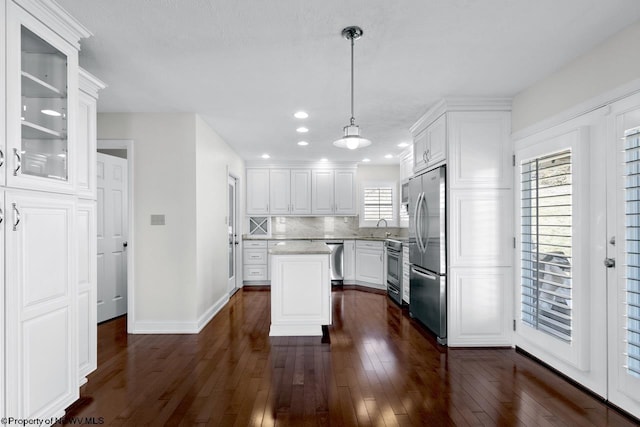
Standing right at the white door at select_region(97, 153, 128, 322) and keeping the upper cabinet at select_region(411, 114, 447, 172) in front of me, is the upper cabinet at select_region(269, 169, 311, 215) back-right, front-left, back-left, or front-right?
front-left

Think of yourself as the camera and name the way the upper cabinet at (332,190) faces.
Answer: facing the viewer

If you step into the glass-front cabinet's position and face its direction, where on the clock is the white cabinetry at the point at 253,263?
The white cabinetry is roughly at 9 o'clock from the glass-front cabinet.

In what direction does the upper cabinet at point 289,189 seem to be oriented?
toward the camera

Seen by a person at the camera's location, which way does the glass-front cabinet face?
facing the viewer and to the right of the viewer

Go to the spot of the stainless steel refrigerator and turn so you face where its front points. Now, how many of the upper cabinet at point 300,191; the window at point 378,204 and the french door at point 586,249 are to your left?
1

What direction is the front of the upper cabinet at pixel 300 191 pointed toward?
toward the camera

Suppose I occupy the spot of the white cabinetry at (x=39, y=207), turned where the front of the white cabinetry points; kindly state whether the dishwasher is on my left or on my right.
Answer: on my left

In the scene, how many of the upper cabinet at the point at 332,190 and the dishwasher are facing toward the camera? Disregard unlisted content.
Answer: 2

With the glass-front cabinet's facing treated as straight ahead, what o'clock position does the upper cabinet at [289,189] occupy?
The upper cabinet is roughly at 9 o'clock from the glass-front cabinet.

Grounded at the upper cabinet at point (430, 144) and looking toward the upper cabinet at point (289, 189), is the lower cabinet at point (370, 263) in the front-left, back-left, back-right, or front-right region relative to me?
front-right

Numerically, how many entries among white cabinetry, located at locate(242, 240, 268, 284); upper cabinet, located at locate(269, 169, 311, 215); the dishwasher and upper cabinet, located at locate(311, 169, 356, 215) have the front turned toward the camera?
4

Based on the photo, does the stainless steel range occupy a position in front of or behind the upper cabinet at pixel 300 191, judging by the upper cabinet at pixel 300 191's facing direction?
in front

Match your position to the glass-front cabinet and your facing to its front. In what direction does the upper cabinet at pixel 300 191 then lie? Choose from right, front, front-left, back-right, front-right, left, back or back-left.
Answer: left

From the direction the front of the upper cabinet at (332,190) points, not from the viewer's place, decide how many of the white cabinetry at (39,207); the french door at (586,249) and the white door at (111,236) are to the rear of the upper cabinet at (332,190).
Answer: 0

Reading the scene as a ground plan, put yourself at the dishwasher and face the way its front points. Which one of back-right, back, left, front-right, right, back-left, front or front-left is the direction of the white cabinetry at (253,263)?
right

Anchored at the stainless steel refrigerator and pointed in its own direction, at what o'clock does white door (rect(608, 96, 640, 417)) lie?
The white door is roughly at 9 o'clock from the stainless steel refrigerator.

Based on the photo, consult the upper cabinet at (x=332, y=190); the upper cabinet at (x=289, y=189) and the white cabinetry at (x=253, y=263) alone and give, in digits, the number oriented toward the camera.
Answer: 3
